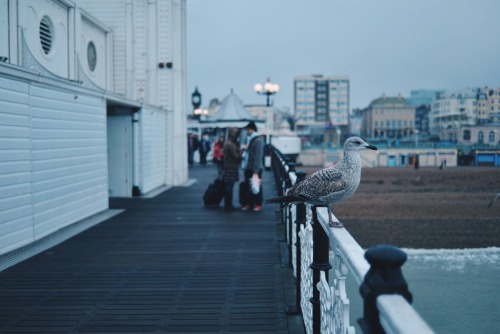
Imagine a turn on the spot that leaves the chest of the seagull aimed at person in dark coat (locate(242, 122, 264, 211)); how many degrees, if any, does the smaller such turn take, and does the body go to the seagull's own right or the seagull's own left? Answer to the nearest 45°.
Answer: approximately 90° to the seagull's own left

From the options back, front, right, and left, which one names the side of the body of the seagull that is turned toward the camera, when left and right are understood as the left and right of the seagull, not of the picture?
right

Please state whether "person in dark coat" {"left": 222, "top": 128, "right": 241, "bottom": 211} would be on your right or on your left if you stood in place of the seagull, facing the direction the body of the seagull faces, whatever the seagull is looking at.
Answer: on your left

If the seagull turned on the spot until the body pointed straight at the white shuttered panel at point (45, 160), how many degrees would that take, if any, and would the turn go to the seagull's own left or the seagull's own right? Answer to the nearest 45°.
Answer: approximately 135° to the seagull's own left

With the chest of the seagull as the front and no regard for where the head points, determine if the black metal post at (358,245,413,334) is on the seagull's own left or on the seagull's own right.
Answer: on the seagull's own right
